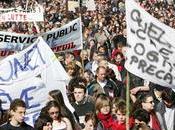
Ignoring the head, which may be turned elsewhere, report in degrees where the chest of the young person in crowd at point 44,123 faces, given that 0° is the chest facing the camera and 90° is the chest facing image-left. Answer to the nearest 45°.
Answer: approximately 315°

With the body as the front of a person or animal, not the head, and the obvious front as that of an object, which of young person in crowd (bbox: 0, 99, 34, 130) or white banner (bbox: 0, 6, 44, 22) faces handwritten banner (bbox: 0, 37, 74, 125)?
the white banner

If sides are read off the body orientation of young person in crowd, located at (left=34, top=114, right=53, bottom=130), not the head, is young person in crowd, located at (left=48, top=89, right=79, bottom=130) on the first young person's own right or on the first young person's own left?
on the first young person's own left

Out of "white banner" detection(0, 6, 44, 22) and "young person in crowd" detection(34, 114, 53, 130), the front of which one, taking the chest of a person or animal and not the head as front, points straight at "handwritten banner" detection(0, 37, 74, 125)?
the white banner

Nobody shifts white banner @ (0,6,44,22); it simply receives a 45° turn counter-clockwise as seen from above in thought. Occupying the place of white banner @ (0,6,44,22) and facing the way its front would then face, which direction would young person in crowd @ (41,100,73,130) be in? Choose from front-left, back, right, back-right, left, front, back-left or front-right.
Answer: front-right

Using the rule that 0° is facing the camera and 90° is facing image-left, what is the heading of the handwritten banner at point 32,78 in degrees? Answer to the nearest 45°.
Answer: approximately 0°

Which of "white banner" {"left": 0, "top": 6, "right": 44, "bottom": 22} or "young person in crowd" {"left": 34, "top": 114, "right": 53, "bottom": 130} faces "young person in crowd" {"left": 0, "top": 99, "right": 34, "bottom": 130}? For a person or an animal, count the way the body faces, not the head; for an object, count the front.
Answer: the white banner

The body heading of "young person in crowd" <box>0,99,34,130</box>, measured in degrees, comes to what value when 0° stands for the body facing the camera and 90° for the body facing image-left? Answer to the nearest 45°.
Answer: approximately 315°
